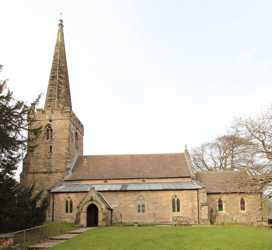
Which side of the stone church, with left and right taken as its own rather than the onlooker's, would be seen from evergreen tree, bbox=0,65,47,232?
right
